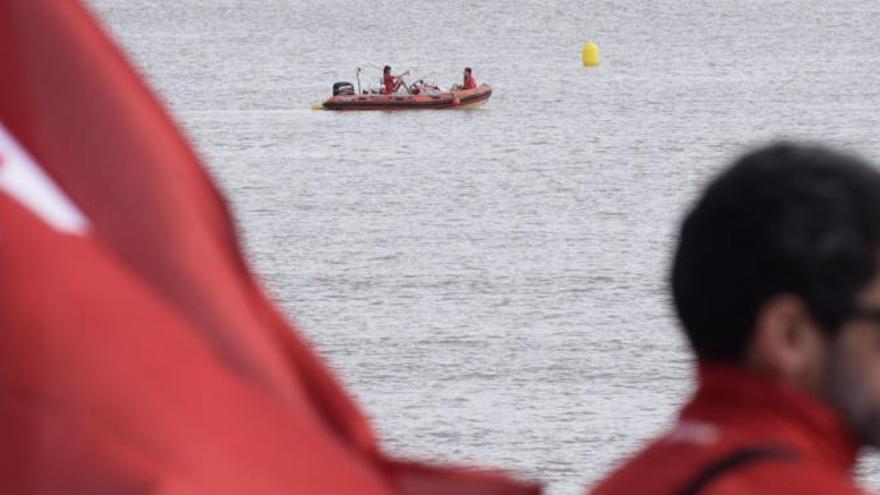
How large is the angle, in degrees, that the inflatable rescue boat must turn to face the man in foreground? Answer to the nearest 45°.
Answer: approximately 90° to its right

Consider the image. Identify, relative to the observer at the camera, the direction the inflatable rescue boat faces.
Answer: facing to the right of the viewer

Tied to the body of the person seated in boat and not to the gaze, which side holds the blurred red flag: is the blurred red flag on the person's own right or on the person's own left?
on the person's own right

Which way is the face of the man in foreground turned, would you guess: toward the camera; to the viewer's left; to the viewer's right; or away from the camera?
to the viewer's right
